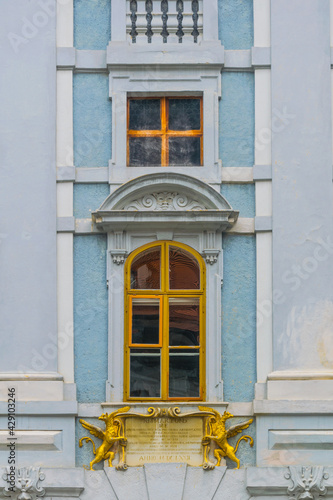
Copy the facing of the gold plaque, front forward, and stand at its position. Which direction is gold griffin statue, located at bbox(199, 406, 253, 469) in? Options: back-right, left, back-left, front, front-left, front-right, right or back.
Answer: left

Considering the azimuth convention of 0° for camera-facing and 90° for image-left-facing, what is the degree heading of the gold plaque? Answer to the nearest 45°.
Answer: approximately 0°

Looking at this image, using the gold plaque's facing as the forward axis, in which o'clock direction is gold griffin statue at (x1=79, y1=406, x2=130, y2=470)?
The gold griffin statue is roughly at 3 o'clock from the gold plaque.
